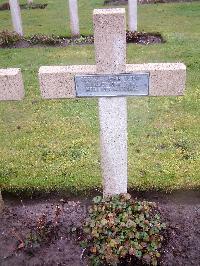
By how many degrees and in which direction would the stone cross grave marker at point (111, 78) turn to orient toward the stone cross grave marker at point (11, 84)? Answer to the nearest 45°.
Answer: approximately 90° to its right

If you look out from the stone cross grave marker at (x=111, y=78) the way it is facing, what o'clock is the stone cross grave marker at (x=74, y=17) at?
the stone cross grave marker at (x=74, y=17) is roughly at 6 o'clock from the stone cross grave marker at (x=111, y=78).

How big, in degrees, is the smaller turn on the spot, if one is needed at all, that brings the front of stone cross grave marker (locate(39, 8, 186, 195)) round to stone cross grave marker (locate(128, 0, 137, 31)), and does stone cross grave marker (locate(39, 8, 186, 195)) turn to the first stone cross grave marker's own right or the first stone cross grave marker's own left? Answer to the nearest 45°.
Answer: approximately 180°

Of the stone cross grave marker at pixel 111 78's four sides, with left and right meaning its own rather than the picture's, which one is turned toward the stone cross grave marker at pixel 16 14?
back

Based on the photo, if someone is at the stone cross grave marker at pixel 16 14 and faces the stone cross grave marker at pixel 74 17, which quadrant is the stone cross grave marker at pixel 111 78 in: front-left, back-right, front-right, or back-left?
front-right

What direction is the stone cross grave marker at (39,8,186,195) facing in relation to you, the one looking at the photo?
facing the viewer

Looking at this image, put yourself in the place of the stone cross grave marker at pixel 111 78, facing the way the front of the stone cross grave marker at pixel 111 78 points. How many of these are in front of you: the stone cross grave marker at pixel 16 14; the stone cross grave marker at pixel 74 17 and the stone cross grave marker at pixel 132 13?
0
